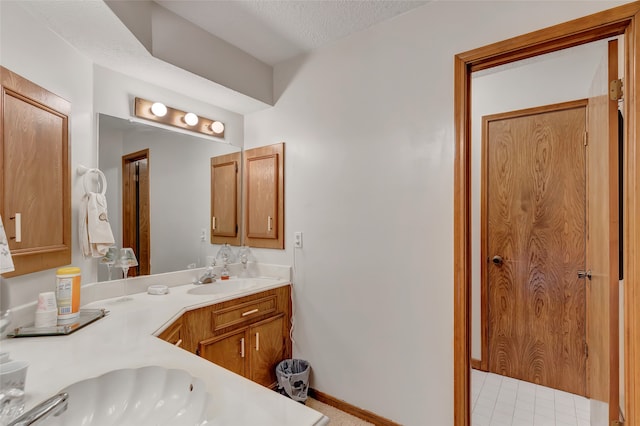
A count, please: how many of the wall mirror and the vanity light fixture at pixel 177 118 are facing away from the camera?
0

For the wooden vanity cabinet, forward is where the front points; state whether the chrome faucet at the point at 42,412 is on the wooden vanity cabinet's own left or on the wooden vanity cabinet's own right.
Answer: on the wooden vanity cabinet's own right

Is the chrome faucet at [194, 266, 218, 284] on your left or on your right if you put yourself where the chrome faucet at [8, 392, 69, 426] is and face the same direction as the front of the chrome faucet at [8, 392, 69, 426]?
on your left

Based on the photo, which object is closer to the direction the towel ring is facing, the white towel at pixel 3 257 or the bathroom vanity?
the bathroom vanity

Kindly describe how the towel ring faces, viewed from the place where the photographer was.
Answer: facing the viewer and to the right of the viewer

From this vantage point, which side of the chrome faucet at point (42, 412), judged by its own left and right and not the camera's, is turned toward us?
right

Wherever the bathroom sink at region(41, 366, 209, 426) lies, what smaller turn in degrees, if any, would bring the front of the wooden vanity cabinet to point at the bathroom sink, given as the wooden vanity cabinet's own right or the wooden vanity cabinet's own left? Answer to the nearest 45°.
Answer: approximately 45° to the wooden vanity cabinet's own right

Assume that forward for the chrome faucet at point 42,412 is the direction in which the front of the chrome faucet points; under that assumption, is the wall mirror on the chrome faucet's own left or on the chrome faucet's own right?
on the chrome faucet's own left

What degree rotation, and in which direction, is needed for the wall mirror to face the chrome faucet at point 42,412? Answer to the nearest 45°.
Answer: approximately 45° to its right
